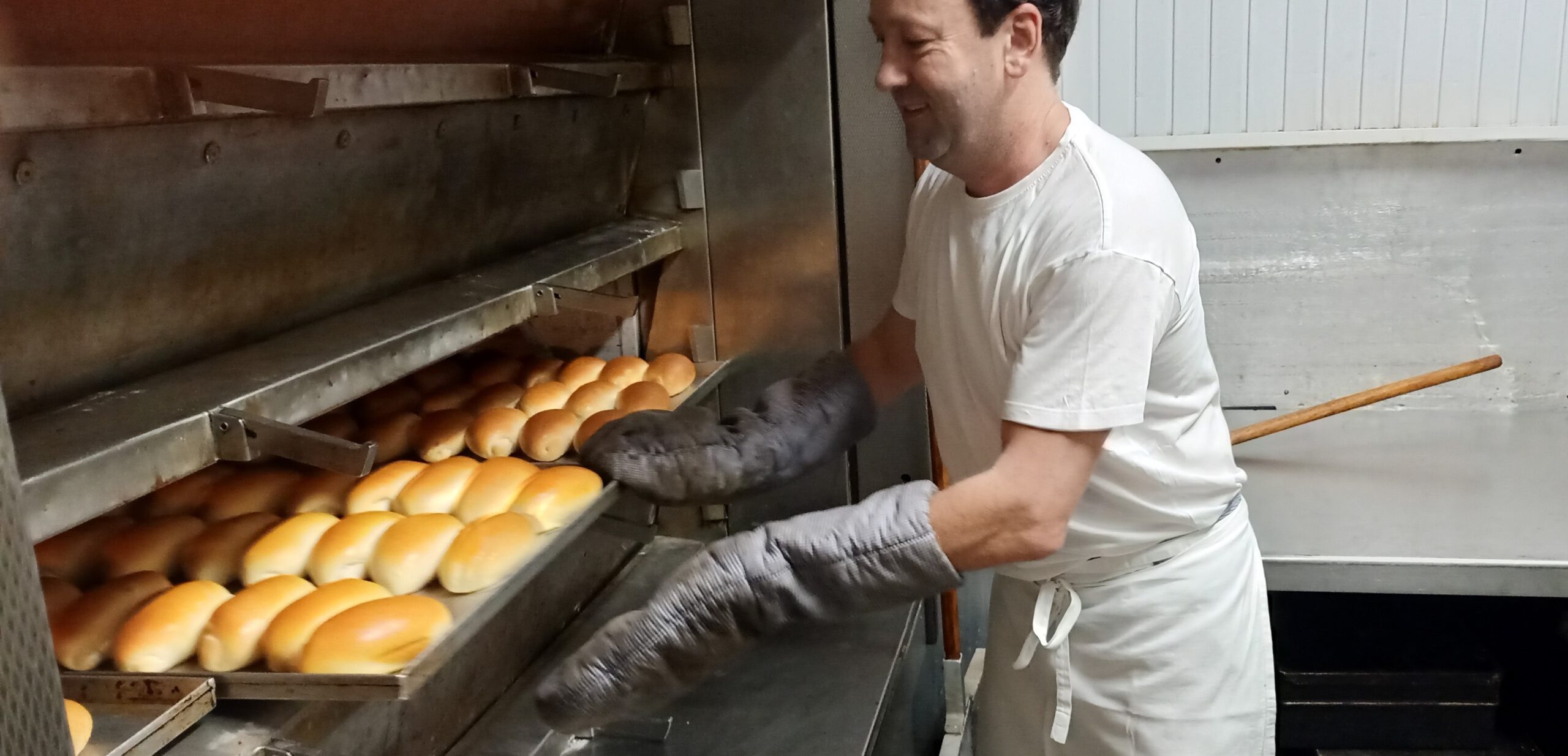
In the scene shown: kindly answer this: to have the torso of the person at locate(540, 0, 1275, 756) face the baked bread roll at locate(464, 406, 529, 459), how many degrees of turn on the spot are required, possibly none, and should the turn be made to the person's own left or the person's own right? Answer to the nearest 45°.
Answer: approximately 45° to the person's own right

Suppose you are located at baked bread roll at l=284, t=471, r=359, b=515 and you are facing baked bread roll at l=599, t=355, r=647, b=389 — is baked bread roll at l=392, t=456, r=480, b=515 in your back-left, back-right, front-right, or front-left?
front-right

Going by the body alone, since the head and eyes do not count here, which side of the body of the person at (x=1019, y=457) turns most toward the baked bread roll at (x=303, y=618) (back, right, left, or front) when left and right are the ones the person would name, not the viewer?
front

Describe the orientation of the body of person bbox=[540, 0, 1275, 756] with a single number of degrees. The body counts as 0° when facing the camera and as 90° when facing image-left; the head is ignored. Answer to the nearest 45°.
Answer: approximately 45°

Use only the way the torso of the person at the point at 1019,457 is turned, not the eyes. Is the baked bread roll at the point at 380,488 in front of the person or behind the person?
in front

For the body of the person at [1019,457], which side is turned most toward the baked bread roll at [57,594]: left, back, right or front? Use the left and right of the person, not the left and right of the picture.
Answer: front

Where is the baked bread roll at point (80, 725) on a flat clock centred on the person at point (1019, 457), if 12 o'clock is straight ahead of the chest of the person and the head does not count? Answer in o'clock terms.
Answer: The baked bread roll is roughly at 12 o'clock from the person.

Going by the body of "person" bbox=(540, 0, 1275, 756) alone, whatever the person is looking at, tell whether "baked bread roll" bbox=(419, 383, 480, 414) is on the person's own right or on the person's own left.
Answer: on the person's own right

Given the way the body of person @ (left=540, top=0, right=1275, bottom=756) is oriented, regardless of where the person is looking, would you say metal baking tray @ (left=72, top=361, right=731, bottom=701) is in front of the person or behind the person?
in front

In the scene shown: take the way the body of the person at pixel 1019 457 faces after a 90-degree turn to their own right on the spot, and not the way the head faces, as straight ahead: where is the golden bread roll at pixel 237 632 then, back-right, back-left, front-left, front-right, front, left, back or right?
left

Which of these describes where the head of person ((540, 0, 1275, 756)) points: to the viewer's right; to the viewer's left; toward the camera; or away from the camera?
to the viewer's left

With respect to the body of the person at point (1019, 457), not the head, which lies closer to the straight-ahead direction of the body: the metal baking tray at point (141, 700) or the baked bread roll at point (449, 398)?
the metal baking tray

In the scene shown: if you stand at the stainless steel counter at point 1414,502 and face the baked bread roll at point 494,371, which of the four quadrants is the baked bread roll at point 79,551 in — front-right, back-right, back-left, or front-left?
front-left
